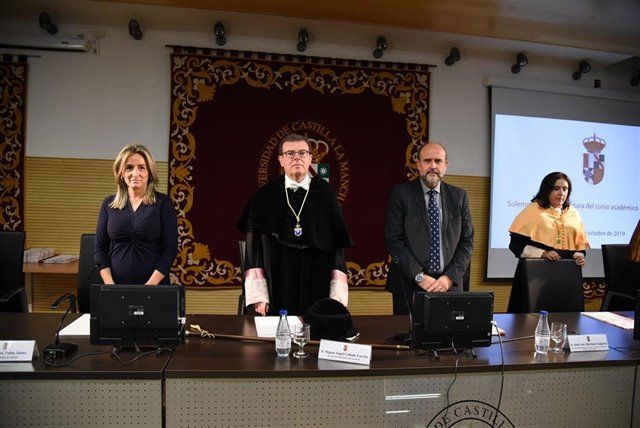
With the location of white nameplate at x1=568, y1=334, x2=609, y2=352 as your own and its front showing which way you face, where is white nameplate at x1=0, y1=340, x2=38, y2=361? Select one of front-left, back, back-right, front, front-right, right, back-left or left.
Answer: front-right

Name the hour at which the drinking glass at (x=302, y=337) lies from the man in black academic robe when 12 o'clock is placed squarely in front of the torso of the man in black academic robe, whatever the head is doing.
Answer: The drinking glass is roughly at 12 o'clock from the man in black academic robe.

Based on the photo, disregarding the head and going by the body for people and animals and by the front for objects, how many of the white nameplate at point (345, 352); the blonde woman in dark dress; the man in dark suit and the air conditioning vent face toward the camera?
4

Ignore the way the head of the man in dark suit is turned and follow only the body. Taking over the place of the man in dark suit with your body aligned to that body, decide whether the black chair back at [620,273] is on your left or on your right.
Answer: on your left

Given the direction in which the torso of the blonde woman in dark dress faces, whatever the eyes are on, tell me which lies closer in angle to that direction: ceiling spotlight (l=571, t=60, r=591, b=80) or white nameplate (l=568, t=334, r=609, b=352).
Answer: the white nameplate

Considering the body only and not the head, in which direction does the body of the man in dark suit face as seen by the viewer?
toward the camera

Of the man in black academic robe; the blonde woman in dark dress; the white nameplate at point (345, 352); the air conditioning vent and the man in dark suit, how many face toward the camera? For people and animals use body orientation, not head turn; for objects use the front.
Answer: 5

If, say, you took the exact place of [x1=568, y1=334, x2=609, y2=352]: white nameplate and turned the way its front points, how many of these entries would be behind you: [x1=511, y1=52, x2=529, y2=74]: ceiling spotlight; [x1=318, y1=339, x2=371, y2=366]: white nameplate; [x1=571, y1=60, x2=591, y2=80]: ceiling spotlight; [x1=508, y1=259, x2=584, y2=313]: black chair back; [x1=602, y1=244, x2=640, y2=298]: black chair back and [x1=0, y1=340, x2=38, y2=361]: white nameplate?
4

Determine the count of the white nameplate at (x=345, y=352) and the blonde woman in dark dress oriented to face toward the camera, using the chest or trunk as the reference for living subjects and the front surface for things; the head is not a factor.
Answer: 2

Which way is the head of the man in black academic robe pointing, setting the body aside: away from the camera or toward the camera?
toward the camera

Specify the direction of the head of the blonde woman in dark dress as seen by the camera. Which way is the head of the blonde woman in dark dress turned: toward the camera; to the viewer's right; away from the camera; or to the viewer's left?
toward the camera

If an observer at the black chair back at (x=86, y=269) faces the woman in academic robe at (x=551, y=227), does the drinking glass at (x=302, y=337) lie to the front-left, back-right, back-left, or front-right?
front-right

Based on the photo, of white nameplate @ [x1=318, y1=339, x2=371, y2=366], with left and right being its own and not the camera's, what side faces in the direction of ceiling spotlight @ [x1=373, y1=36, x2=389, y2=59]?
back
